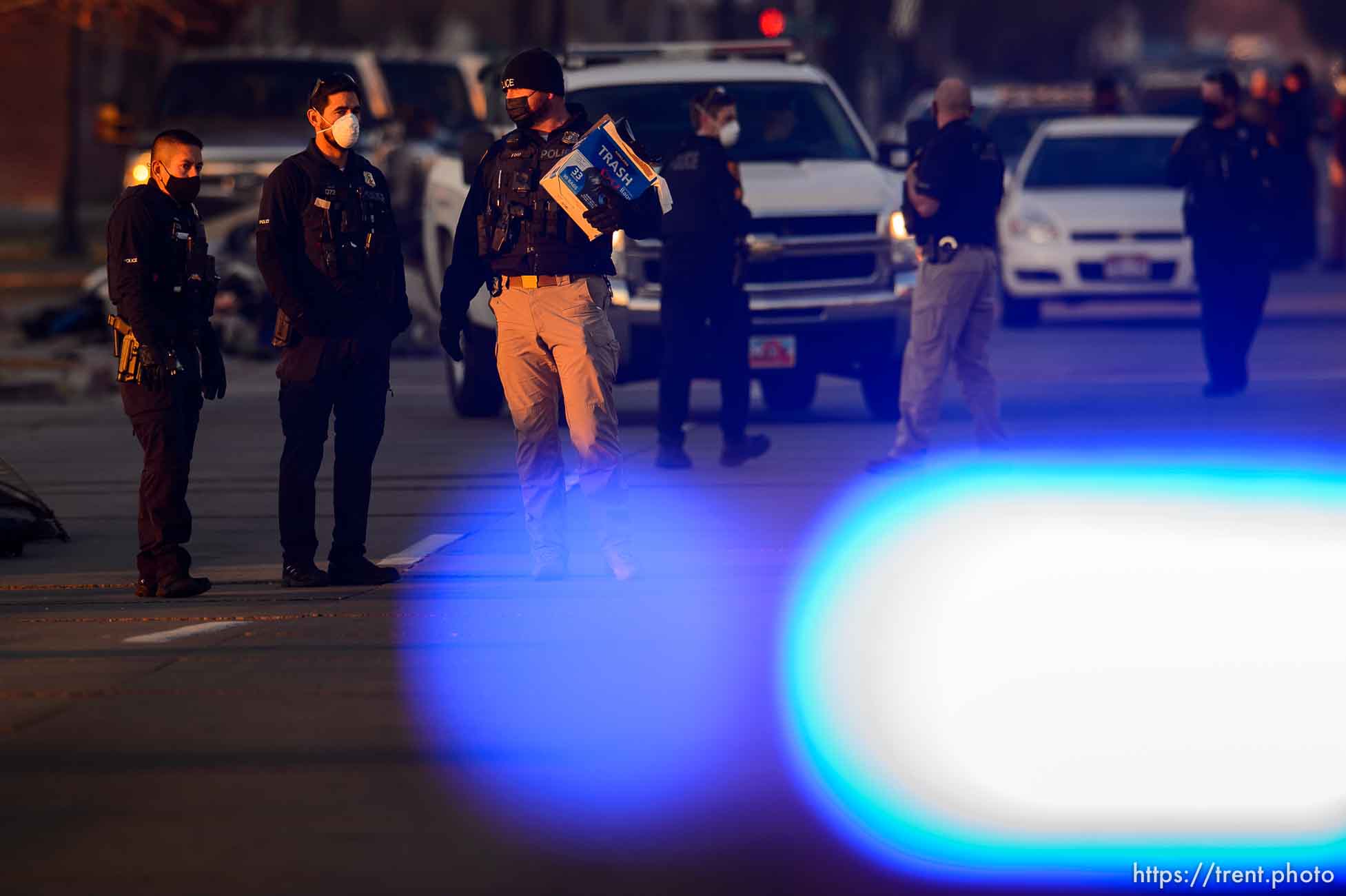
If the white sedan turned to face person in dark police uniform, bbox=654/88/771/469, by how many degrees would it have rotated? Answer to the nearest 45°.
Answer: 0° — it already faces them

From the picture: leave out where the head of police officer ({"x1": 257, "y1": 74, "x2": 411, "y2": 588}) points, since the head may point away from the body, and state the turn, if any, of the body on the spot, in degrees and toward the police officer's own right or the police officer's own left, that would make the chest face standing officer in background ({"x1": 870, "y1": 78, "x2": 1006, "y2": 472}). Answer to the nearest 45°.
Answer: approximately 90° to the police officer's own left

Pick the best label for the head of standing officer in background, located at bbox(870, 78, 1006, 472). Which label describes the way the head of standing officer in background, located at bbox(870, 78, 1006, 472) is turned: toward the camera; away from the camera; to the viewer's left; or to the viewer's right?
away from the camera

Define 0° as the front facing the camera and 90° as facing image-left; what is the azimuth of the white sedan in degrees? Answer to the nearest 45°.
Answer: approximately 0°

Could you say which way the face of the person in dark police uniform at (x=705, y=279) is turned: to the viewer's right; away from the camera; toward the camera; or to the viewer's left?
to the viewer's right

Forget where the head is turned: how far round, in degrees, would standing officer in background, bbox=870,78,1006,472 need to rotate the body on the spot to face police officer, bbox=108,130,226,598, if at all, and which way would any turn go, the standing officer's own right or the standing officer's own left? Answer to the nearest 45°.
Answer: approximately 90° to the standing officer's own left

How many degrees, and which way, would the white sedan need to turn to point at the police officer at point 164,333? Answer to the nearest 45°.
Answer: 0° — it already faces them

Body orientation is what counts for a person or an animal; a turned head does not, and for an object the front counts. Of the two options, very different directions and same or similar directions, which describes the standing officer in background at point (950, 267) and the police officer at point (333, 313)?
very different directions
